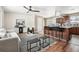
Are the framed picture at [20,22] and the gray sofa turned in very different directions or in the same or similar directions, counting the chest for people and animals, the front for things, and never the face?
very different directions

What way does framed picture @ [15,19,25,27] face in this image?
toward the camera

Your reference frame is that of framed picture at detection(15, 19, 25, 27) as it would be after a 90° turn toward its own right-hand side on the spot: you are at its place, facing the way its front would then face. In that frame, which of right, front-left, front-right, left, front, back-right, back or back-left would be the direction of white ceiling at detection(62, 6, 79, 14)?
back

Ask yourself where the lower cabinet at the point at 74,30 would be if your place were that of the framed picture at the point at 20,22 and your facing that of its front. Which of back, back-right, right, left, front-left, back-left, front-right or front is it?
left

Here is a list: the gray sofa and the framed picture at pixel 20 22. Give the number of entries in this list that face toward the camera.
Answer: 1
